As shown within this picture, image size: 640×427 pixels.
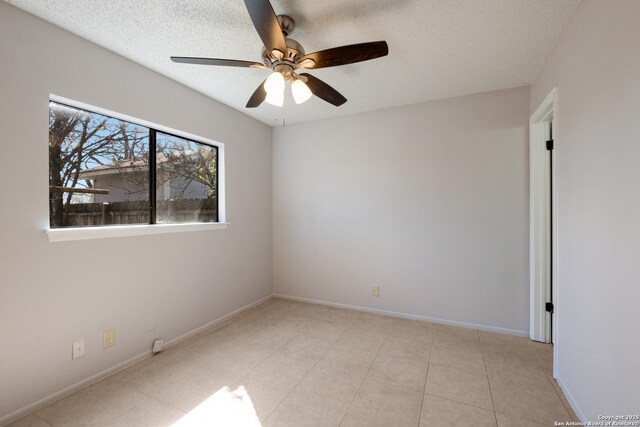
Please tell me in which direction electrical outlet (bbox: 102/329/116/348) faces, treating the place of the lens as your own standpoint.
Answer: facing the viewer and to the right of the viewer
